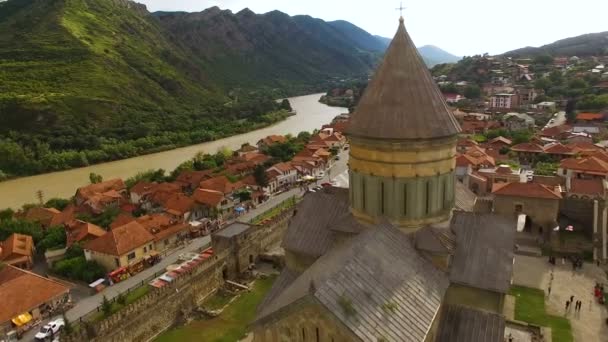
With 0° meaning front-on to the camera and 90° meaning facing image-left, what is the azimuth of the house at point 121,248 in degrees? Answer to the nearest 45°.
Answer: approximately 315°

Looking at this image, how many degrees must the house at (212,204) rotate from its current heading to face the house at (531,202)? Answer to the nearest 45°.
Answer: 0° — it already faces it

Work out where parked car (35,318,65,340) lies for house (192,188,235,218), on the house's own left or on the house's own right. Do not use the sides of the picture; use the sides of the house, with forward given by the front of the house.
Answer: on the house's own right

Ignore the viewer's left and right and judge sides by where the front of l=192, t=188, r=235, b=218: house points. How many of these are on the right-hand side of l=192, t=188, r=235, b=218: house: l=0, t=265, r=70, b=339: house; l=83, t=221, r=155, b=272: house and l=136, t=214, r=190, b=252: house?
3

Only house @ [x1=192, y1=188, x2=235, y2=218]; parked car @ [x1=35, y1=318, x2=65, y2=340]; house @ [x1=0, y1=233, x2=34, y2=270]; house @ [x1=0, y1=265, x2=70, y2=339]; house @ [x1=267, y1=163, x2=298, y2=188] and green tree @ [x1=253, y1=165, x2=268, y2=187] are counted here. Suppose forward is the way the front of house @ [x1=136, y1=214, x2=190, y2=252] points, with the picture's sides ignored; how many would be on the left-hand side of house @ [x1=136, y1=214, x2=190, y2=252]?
3

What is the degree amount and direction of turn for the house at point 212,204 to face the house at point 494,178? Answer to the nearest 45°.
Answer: approximately 45° to its left

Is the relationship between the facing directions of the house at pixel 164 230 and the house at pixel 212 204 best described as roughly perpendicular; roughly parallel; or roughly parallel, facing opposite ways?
roughly parallel

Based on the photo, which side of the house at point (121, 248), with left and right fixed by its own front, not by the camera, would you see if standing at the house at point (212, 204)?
left

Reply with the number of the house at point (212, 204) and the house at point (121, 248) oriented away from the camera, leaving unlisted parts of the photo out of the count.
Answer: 0

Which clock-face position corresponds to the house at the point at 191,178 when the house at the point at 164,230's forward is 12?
the house at the point at 191,178 is roughly at 8 o'clock from the house at the point at 164,230.

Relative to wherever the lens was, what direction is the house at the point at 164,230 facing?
facing the viewer and to the right of the viewer

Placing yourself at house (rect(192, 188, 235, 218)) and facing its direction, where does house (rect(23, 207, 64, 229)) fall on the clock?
house (rect(23, 207, 64, 229)) is roughly at 5 o'clock from house (rect(192, 188, 235, 218)).

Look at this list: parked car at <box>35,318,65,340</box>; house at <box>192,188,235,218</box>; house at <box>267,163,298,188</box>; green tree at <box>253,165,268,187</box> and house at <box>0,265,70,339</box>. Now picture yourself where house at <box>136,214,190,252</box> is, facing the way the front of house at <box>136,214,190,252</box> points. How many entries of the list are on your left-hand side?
3

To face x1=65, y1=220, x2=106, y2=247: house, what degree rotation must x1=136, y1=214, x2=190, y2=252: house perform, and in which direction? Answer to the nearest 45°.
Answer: approximately 135° to its right

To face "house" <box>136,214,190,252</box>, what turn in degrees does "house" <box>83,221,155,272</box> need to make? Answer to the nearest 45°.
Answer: approximately 90° to its left

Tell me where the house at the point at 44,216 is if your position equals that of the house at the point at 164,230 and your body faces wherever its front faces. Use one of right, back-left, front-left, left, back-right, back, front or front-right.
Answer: back

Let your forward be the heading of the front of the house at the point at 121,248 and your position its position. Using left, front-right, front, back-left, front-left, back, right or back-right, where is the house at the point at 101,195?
back-left

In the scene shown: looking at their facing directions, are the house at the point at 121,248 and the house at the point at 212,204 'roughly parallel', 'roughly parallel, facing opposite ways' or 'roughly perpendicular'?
roughly parallel

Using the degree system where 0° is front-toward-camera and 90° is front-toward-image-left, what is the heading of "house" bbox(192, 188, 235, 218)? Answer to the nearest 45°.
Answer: approximately 315°
